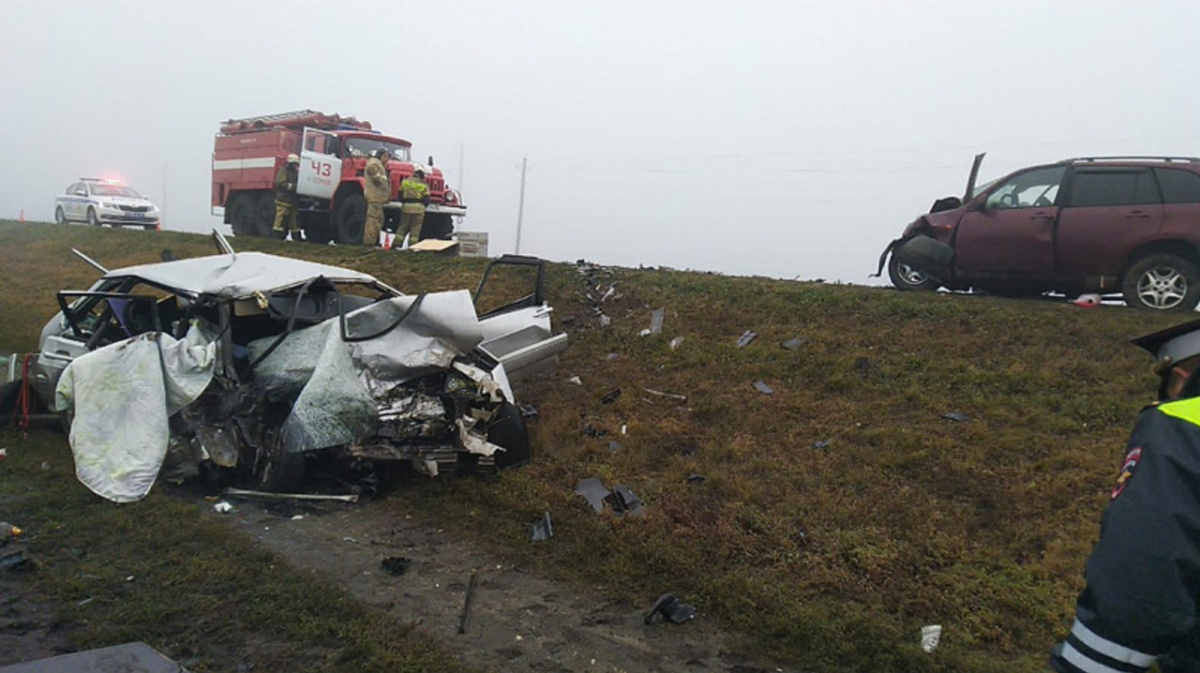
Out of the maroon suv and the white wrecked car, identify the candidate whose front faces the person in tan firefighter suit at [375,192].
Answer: the maroon suv

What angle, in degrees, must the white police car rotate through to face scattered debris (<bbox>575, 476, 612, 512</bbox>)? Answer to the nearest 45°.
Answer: approximately 45° to its right

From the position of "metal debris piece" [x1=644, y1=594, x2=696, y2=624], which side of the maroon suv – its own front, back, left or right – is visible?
left

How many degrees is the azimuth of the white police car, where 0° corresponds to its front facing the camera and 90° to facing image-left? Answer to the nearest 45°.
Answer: approximately 315°

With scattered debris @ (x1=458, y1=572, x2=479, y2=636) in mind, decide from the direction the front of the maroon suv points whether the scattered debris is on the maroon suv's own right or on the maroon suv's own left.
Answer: on the maroon suv's own left

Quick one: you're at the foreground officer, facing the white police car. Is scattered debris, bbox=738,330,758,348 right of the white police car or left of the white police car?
right

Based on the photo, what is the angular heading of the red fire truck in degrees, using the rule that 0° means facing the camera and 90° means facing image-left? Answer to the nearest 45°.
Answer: approximately 315°

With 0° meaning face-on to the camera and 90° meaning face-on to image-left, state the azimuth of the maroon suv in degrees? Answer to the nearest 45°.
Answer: approximately 90°

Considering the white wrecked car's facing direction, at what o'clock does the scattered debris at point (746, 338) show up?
The scattered debris is roughly at 10 o'clock from the white wrecked car.

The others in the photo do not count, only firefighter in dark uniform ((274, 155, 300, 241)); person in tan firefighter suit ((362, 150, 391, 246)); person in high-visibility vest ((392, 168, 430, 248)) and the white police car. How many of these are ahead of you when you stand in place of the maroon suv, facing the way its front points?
4

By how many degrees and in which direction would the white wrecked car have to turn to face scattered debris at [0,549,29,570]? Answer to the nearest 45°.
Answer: approximately 90° to its right
